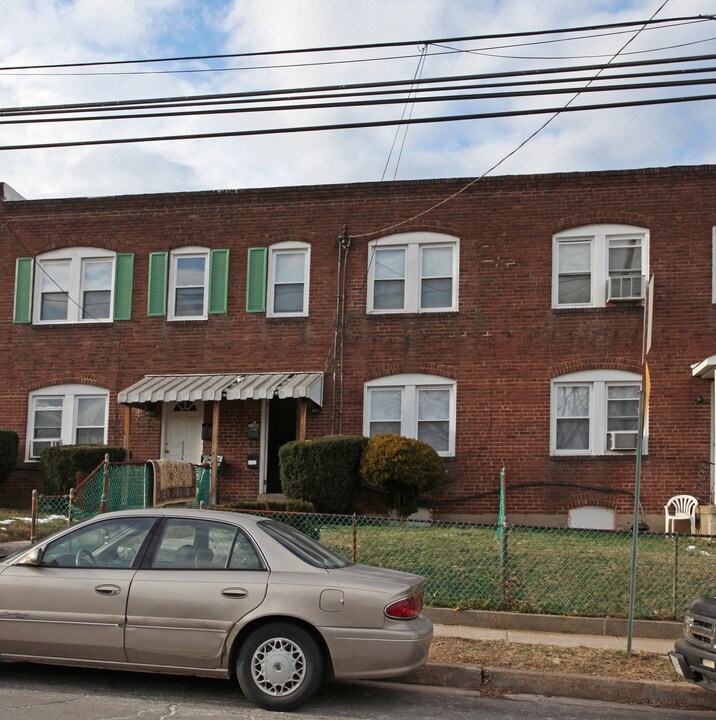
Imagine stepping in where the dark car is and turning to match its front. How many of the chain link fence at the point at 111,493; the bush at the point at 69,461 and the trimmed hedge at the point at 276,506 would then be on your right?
3

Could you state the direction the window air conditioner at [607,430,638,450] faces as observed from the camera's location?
facing away from the viewer

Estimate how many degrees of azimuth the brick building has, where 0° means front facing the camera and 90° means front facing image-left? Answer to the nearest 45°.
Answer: approximately 0°

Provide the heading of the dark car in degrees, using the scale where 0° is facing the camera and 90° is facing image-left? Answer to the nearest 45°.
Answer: approximately 45°

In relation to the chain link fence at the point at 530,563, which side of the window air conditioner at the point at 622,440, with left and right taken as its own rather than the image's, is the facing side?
back

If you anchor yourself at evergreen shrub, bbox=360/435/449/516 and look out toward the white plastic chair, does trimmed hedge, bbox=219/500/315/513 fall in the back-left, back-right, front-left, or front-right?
back-right

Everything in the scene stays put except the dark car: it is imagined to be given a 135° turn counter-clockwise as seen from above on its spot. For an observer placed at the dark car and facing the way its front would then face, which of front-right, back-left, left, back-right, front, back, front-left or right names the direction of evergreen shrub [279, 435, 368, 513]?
back-left

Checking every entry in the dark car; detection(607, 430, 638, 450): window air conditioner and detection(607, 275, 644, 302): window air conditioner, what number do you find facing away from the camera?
2

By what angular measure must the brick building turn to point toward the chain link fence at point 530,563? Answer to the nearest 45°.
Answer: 0° — it already faces it

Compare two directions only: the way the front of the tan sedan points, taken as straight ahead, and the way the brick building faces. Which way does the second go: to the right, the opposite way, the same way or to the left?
to the left

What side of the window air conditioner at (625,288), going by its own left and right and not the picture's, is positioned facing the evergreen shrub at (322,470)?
left

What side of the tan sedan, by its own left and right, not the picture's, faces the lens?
left
